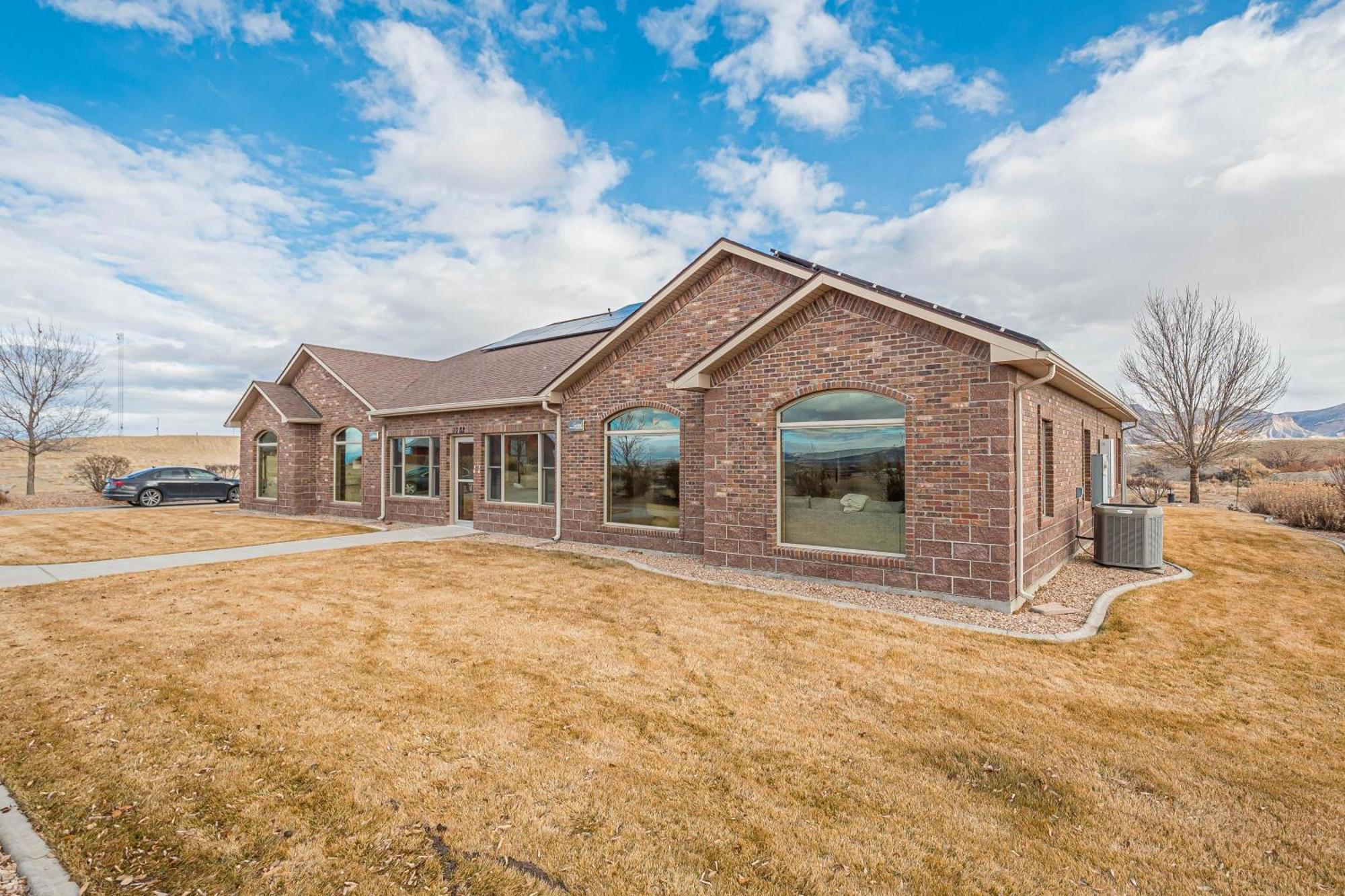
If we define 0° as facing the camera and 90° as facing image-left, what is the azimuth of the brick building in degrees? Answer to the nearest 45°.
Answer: approximately 45°

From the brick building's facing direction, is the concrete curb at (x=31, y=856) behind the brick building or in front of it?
in front

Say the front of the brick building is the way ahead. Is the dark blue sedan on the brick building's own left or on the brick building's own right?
on the brick building's own right

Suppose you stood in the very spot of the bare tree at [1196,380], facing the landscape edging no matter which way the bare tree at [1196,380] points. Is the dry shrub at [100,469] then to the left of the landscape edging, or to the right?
right

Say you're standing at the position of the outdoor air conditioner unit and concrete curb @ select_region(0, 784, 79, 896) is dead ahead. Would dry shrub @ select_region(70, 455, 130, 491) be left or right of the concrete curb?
right

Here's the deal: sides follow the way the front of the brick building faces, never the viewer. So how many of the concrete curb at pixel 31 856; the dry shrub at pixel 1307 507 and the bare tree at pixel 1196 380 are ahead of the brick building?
1

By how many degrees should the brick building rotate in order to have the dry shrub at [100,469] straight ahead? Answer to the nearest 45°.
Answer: approximately 90° to its right

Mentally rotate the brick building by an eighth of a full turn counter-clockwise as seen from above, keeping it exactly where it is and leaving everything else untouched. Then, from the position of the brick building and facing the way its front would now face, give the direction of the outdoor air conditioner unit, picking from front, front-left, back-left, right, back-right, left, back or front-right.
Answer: left

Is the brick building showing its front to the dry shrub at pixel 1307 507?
no

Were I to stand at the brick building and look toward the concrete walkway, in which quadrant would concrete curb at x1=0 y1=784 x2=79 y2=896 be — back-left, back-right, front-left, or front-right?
front-left

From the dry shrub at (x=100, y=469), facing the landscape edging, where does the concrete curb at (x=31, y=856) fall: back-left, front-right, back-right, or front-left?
front-right
